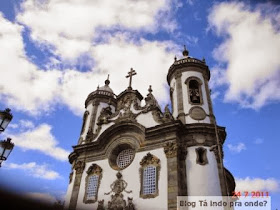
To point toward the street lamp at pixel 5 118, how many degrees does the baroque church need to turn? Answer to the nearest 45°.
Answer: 0° — it already faces it

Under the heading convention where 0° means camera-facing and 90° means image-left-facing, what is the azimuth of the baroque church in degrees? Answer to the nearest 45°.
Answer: approximately 45°

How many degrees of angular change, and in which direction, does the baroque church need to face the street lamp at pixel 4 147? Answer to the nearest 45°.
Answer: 0° — it already faces it
